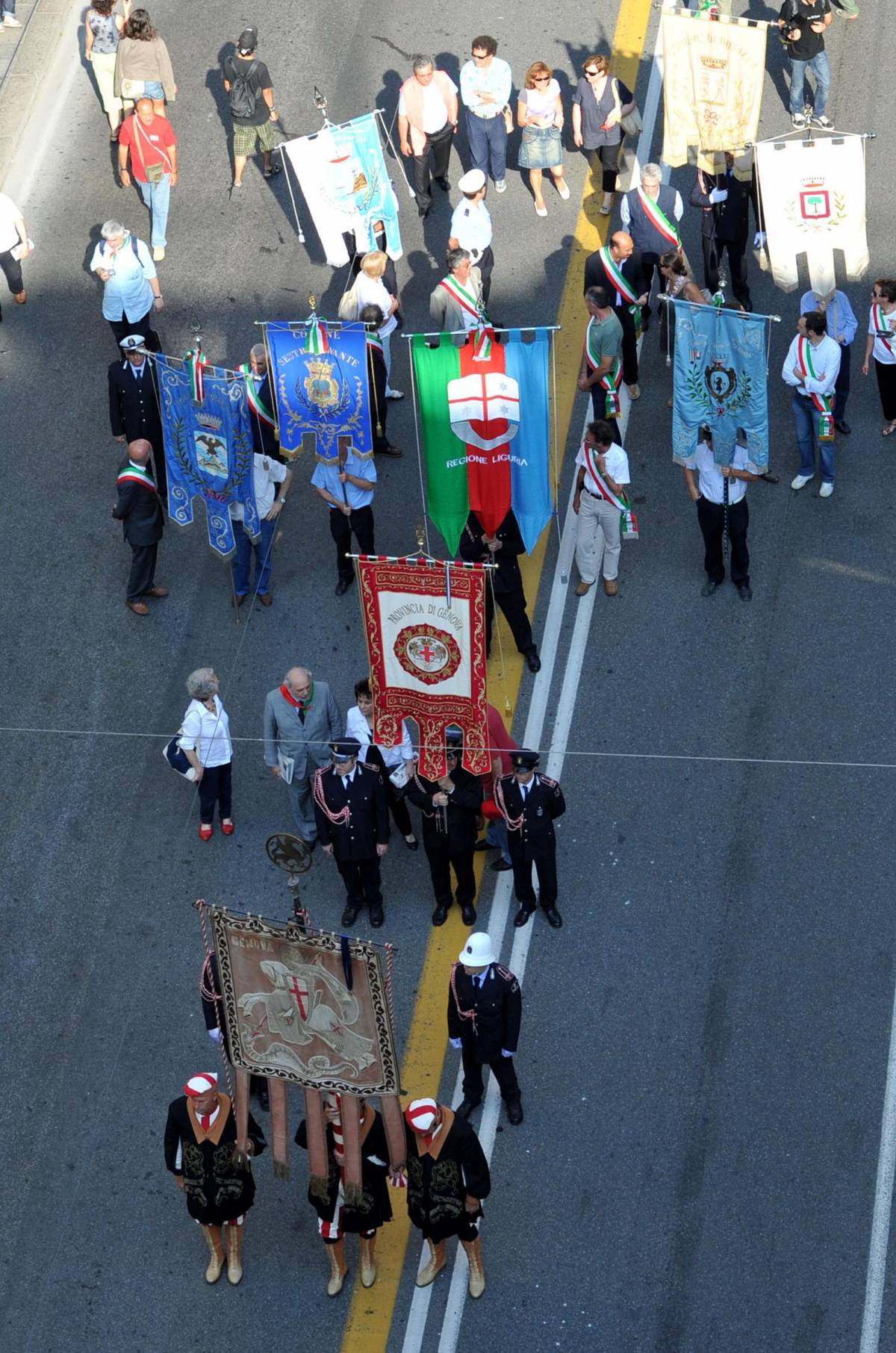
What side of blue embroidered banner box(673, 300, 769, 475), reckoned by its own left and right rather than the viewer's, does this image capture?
front

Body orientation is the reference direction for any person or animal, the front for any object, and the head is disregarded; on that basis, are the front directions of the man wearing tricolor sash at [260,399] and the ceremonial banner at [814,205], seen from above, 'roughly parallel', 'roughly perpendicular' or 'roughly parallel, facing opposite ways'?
roughly parallel

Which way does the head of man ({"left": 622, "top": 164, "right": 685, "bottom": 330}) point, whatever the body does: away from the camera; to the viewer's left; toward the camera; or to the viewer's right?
toward the camera

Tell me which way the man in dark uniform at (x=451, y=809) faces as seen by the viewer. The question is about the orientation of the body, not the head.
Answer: toward the camera

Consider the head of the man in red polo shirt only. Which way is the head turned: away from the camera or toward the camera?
toward the camera

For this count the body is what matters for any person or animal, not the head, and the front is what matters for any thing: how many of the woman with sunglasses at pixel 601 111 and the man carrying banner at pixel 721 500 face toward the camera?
2

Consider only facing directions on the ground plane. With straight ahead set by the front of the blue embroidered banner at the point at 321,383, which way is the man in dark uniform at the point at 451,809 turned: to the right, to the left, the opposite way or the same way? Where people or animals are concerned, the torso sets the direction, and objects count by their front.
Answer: the same way

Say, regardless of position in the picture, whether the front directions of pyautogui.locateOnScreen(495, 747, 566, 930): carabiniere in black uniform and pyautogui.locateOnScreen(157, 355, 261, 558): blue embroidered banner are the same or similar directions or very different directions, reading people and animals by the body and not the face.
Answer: same or similar directions

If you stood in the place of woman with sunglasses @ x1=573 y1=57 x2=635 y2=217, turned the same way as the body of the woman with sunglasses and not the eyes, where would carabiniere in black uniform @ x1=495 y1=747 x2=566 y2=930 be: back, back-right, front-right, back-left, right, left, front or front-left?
front

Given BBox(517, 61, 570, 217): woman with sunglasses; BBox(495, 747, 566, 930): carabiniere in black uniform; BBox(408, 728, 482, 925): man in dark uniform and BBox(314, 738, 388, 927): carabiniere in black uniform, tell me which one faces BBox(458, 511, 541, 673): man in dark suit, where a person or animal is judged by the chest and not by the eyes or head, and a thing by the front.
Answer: the woman with sunglasses

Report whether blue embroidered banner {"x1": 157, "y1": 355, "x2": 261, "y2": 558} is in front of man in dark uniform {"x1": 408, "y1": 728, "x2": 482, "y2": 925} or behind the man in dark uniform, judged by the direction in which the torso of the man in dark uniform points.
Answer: behind

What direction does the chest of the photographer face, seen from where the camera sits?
toward the camera

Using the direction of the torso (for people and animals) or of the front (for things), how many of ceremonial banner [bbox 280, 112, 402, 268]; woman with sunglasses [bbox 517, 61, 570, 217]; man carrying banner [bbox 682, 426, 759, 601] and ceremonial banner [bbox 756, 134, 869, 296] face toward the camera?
4

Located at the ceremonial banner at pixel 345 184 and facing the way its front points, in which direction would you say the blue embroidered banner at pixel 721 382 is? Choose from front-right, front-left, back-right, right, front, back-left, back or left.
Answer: front-left

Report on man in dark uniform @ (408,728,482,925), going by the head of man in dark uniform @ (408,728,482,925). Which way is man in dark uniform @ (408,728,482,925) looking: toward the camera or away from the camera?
toward the camera

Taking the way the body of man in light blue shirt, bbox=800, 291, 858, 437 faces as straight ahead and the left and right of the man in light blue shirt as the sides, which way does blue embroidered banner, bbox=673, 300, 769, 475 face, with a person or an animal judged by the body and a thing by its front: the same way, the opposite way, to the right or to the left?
the same way

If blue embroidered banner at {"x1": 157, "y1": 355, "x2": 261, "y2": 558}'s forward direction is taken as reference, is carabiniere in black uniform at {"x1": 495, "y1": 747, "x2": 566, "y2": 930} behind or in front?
in front

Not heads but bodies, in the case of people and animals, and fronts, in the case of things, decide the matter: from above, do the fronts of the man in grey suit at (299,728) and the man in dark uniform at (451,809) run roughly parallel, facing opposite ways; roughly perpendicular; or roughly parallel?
roughly parallel

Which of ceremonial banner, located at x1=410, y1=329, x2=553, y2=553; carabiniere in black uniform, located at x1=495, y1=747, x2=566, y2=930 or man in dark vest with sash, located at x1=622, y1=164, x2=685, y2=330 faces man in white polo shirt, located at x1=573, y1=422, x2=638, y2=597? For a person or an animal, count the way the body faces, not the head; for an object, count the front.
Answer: the man in dark vest with sash

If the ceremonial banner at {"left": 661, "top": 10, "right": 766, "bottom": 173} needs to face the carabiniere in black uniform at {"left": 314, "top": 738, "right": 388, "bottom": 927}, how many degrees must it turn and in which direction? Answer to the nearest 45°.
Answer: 0° — it already faces them
